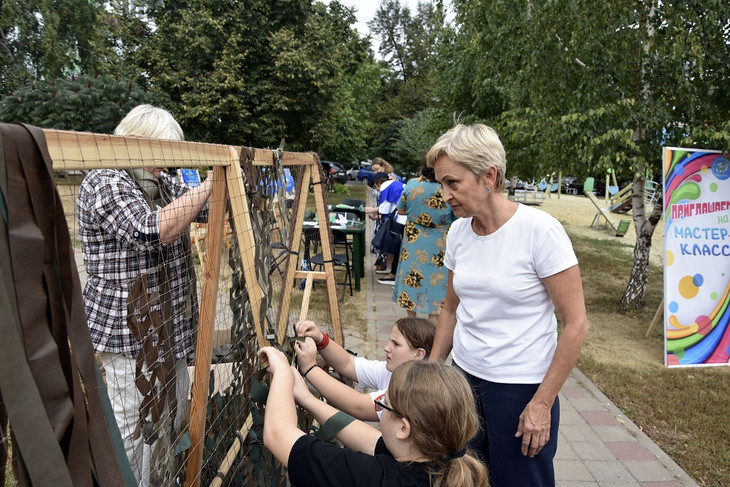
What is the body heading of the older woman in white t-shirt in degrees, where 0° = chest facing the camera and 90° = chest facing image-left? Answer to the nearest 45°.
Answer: approximately 45°

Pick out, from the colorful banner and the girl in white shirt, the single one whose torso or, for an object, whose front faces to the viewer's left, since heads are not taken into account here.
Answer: the girl in white shirt

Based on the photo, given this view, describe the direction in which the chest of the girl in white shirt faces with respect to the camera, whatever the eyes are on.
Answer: to the viewer's left

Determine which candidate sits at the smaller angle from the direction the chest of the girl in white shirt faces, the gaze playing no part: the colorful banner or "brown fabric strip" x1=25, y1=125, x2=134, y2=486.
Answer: the brown fabric strip

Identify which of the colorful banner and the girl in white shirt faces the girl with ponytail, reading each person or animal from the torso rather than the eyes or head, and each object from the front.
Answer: the colorful banner

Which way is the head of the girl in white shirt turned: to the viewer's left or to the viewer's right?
to the viewer's left
